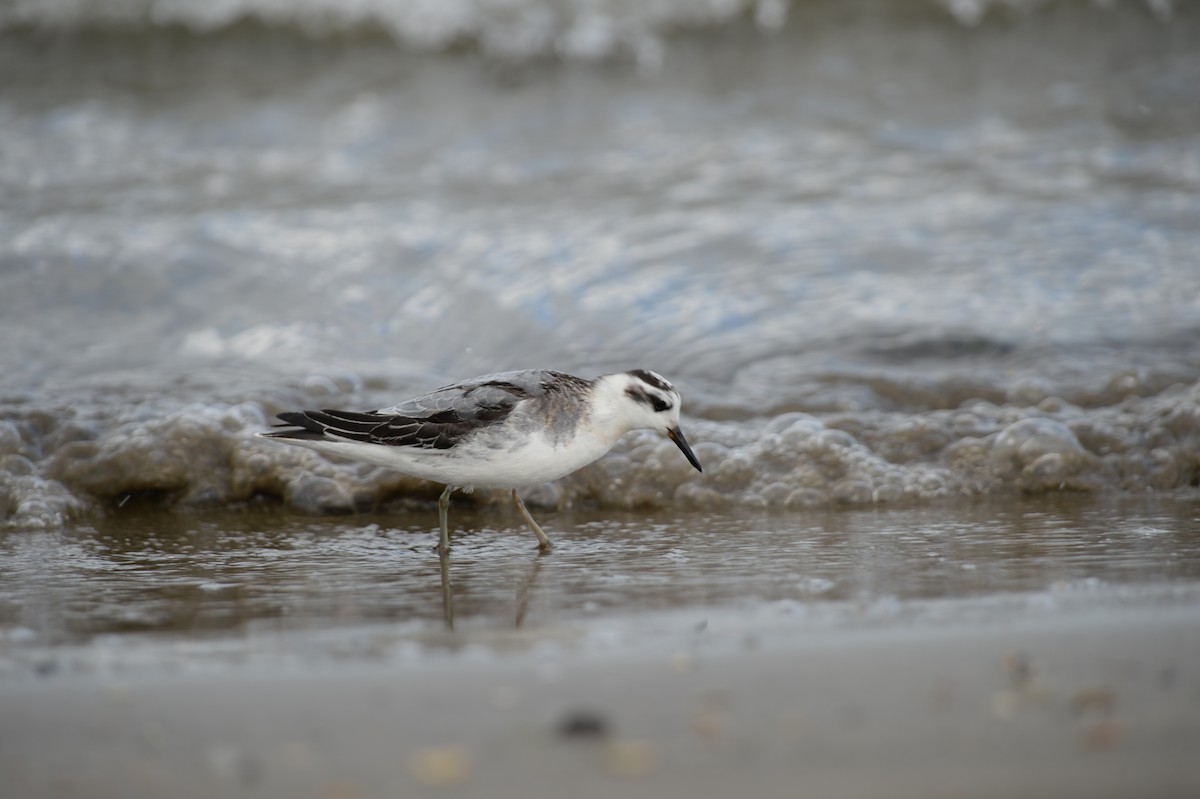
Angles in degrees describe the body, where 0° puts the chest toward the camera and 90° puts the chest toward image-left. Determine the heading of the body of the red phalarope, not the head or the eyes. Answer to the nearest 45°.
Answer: approximately 270°
